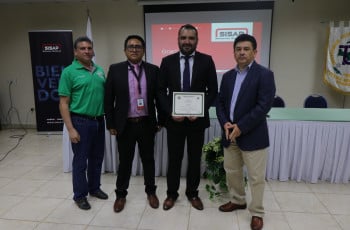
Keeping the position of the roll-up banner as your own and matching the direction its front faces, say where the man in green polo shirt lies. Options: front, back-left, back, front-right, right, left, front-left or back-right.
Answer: front

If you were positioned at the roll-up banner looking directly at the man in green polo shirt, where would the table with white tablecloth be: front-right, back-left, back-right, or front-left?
front-left

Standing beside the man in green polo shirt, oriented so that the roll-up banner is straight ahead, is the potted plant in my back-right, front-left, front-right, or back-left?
back-right

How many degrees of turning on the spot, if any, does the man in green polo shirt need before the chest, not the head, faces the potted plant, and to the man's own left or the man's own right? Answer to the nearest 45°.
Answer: approximately 45° to the man's own left

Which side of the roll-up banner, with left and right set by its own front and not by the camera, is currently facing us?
front

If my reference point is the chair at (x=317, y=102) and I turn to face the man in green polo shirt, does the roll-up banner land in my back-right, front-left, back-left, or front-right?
front-right

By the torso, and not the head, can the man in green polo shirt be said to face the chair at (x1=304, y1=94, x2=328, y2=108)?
no

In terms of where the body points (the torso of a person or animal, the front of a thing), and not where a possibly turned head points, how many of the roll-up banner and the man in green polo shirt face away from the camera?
0

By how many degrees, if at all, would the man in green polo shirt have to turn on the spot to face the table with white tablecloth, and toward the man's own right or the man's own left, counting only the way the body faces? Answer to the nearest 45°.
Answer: approximately 45° to the man's own left

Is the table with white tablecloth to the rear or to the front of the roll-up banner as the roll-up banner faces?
to the front

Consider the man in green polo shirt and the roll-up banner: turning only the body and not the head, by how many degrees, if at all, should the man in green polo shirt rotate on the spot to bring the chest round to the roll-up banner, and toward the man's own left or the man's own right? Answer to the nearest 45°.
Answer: approximately 135° to the man's own left

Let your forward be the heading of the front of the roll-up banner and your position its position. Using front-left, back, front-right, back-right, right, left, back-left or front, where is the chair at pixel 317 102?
front-left

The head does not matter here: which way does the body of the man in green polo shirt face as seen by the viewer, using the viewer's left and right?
facing the viewer and to the right of the viewer
